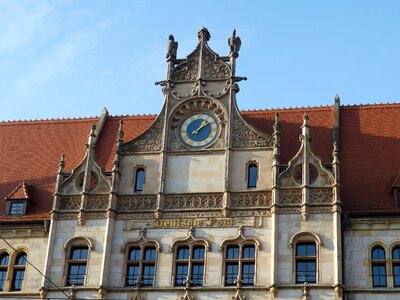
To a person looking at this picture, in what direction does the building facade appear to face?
facing the viewer
